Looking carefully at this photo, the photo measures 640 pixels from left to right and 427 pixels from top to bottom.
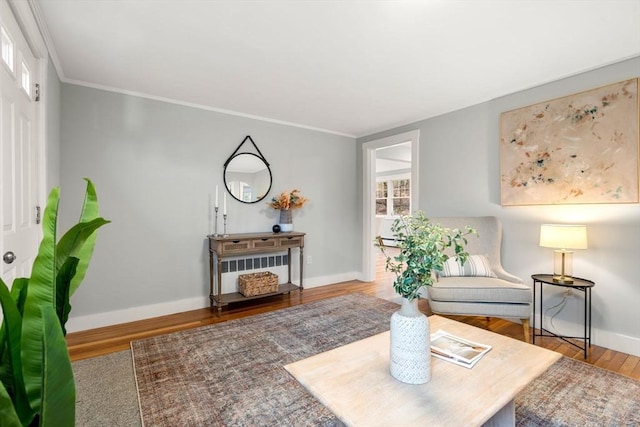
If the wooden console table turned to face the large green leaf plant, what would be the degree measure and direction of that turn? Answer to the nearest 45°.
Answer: approximately 45° to its right

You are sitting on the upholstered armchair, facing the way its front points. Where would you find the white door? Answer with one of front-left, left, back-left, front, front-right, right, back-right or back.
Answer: front-right

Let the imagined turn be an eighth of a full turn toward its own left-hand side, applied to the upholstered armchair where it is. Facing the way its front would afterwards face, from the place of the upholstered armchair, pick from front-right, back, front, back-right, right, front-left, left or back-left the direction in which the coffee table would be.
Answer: front-right

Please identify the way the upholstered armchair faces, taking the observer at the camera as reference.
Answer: facing the viewer

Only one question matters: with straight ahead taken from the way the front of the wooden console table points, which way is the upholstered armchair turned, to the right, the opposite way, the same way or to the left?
to the right

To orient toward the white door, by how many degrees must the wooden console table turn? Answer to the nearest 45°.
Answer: approximately 90° to its right

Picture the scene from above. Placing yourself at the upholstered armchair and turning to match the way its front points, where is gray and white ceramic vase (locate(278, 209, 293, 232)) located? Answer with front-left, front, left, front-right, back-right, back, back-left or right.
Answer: right

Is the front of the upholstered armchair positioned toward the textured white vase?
yes

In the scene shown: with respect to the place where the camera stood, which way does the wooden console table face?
facing the viewer and to the right of the viewer

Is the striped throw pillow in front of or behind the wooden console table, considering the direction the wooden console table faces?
in front

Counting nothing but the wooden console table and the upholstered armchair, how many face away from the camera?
0

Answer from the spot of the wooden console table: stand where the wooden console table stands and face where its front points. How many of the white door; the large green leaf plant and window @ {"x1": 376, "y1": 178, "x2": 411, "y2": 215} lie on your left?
1
